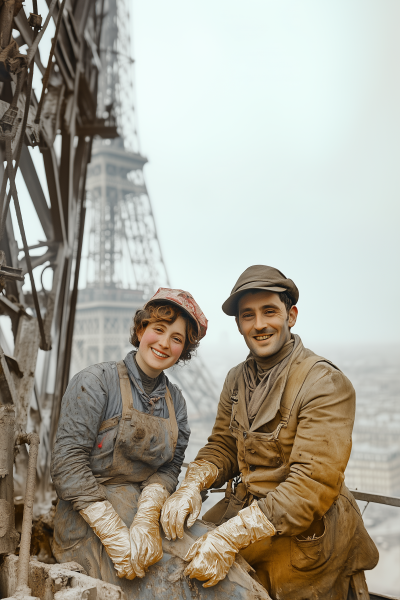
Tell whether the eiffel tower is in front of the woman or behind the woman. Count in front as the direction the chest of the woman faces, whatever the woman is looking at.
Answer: behind

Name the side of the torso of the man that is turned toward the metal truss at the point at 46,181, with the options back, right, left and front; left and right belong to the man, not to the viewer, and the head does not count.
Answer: right

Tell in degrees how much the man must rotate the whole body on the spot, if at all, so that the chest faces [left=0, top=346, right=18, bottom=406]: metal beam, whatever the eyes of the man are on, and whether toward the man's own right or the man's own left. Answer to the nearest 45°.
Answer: approximately 45° to the man's own right

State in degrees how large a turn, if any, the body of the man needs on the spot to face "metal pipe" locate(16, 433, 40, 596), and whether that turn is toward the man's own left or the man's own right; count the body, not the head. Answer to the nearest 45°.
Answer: approximately 45° to the man's own right

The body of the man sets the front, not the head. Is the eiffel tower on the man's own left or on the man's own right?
on the man's own right

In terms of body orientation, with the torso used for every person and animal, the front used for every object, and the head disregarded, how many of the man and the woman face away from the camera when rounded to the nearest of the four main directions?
0

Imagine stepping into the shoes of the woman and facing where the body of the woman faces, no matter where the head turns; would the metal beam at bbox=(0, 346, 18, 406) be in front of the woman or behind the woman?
behind
